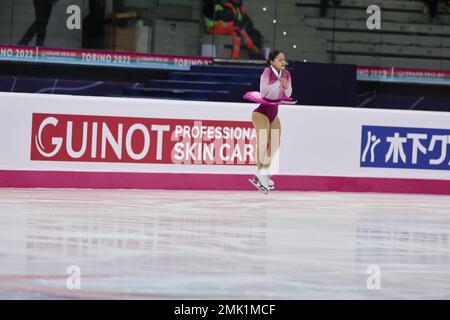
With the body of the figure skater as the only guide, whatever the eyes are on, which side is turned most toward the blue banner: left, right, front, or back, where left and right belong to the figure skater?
left

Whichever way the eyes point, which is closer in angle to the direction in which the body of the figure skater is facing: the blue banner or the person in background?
the blue banner

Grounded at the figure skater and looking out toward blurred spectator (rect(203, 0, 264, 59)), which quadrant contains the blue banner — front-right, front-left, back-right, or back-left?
front-right

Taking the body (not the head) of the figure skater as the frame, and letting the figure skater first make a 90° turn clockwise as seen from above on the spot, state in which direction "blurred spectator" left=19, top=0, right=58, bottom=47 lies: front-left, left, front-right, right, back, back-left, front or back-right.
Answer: right

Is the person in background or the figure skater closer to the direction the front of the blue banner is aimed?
the figure skater

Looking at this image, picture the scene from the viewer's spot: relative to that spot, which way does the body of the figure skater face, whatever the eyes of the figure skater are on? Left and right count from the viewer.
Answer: facing the viewer and to the right of the viewer

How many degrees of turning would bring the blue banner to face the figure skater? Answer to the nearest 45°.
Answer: approximately 45° to its right

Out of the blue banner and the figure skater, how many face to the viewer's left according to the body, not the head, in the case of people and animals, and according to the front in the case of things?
0

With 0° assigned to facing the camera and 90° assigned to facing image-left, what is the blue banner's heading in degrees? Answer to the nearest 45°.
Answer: approximately 0°

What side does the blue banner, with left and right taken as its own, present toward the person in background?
back
